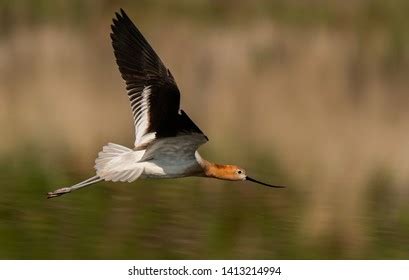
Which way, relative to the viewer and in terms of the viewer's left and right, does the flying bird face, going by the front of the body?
facing to the right of the viewer
